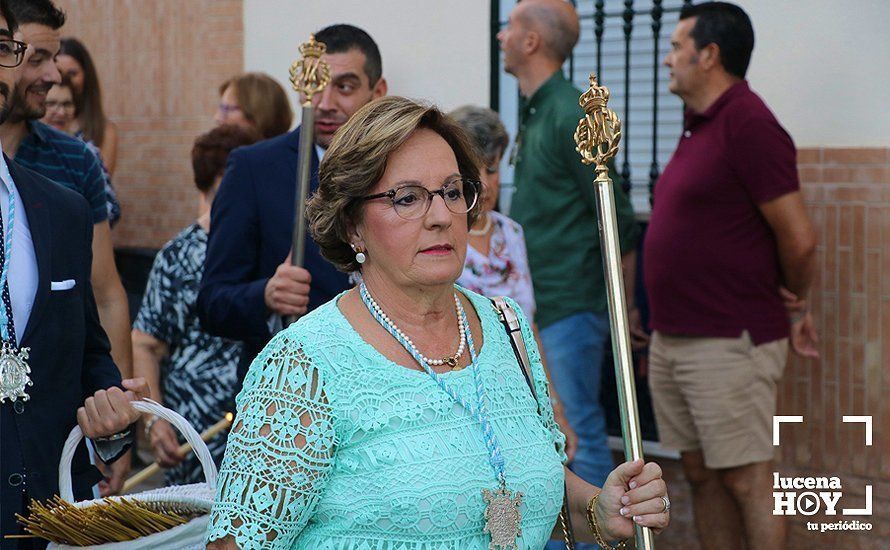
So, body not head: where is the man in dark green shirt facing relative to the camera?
to the viewer's left

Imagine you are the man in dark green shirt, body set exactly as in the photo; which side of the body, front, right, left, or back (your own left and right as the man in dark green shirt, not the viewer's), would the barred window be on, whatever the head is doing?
right

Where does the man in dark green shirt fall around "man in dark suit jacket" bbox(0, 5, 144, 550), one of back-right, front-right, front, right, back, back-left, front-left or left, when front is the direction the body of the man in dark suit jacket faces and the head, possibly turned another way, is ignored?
back-left

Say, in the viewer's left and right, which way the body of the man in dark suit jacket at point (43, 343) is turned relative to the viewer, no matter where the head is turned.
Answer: facing the viewer

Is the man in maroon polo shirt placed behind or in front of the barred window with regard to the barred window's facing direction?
in front

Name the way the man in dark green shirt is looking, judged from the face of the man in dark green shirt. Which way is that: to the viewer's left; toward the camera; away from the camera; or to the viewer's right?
to the viewer's left

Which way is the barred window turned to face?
toward the camera

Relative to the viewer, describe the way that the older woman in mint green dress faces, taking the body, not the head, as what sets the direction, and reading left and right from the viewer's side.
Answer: facing the viewer and to the right of the viewer

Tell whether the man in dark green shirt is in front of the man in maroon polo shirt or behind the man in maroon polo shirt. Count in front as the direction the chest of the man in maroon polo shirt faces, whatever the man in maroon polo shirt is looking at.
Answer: in front

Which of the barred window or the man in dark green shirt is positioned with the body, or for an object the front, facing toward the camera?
the barred window

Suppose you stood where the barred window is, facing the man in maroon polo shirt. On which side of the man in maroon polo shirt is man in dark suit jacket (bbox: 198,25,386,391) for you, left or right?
right

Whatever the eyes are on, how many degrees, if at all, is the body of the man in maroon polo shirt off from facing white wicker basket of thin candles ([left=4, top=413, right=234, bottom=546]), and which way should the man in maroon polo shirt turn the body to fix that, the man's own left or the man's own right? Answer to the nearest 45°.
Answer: approximately 45° to the man's own left

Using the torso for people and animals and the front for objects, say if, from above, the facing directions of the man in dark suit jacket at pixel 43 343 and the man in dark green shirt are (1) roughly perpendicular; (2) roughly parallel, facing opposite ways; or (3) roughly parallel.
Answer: roughly perpendicular

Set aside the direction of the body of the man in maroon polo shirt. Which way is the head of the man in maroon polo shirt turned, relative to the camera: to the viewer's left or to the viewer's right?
to the viewer's left

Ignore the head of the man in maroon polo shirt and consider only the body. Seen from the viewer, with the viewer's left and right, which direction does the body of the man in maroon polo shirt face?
facing to the left of the viewer
